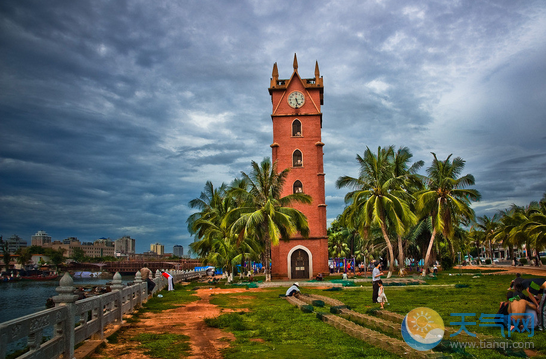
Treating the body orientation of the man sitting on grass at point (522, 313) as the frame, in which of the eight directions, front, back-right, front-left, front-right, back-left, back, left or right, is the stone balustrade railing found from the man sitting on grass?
back-left

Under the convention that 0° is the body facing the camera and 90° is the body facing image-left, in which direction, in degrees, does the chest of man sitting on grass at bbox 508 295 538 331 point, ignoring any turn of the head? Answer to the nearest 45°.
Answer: approximately 180°

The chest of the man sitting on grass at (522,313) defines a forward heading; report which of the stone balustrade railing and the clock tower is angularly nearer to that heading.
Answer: the clock tower

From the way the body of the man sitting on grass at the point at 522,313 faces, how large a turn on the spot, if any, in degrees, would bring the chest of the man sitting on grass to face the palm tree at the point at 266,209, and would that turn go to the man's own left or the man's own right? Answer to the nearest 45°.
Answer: approximately 45° to the man's own left
